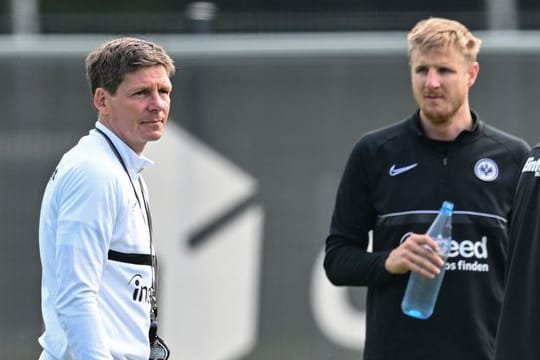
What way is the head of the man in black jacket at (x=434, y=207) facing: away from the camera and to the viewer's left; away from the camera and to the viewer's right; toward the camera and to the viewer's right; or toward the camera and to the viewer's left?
toward the camera and to the viewer's left

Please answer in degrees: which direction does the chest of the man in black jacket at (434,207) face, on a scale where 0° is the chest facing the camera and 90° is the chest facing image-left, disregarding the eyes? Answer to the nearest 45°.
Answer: approximately 0°

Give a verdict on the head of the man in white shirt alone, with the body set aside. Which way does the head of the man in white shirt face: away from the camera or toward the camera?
toward the camera

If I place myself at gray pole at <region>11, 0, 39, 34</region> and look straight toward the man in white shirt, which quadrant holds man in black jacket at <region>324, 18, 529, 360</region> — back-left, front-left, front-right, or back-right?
front-left

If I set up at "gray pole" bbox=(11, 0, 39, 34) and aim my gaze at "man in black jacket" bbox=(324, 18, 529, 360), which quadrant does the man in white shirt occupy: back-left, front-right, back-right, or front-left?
front-right

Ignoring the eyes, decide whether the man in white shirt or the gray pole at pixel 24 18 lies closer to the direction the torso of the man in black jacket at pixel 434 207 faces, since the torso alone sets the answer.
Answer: the man in white shirt

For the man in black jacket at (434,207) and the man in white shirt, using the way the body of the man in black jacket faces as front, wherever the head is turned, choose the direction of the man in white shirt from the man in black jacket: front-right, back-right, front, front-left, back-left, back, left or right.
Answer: front-right

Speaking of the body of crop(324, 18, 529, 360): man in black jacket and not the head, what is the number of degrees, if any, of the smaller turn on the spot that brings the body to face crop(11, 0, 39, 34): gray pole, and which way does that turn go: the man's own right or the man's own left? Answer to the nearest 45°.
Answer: approximately 135° to the man's own right
